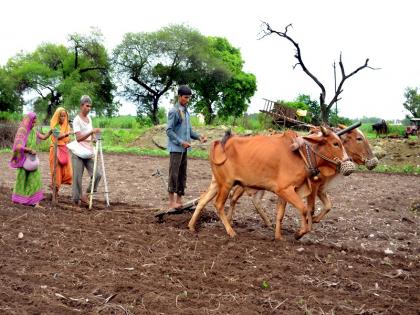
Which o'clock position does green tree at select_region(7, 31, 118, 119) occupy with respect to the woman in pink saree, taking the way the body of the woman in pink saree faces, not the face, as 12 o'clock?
The green tree is roughly at 9 o'clock from the woman in pink saree.

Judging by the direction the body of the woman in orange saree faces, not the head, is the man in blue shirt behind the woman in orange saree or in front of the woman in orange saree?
in front

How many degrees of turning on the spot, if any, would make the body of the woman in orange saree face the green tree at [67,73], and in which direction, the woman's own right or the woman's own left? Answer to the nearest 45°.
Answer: approximately 135° to the woman's own left

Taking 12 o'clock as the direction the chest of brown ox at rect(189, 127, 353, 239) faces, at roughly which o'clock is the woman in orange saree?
The woman in orange saree is roughly at 7 o'clock from the brown ox.

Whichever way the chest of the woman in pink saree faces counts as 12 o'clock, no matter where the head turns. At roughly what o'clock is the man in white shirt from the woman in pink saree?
The man in white shirt is roughly at 12 o'clock from the woman in pink saree.

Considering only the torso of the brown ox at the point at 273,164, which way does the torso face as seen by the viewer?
to the viewer's right

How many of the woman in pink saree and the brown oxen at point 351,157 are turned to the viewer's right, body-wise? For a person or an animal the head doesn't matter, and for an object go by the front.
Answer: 2

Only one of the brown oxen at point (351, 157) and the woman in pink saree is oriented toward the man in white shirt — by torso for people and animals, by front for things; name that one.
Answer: the woman in pink saree

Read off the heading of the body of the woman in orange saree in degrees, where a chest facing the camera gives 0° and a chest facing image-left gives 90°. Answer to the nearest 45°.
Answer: approximately 315°

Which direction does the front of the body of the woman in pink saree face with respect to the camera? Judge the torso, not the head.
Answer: to the viewer's right

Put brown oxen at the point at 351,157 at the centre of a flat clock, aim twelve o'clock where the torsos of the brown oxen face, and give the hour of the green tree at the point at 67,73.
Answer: The green tree is roughly at 8 o'clock from the brown oxen.

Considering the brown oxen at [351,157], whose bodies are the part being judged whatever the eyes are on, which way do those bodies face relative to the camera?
to the viewer's right

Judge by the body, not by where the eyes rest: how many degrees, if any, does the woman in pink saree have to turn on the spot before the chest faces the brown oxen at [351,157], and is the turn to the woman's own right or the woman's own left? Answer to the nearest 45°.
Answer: approximately 45° to the woman's own right

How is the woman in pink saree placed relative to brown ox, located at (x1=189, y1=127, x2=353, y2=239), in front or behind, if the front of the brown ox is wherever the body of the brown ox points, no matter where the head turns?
behind

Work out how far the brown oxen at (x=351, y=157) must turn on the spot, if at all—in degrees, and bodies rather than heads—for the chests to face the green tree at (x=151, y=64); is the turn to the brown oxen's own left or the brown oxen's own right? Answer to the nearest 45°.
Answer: approximately 90° to the brown oxen's own left

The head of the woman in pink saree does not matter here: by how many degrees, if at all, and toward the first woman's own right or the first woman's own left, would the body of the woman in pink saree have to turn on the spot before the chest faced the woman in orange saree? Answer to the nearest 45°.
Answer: approximately 45° to the first woman's own left
